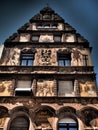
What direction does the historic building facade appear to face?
toward the camera
